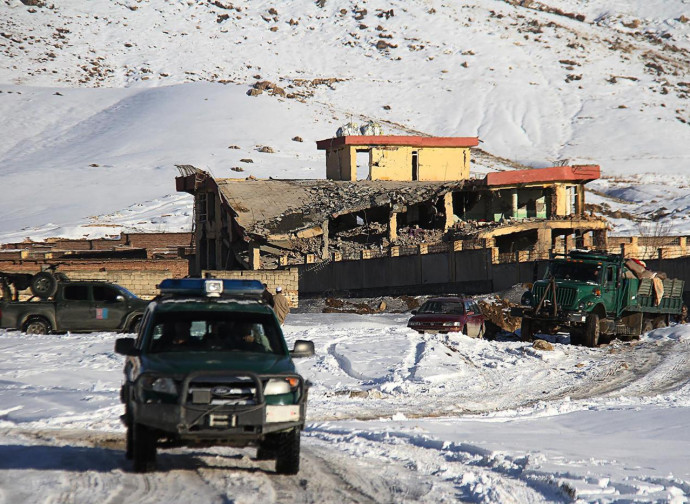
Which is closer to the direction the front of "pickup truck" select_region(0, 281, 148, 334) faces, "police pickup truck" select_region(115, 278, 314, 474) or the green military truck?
the green military truck

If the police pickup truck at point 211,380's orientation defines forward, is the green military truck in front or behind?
behind

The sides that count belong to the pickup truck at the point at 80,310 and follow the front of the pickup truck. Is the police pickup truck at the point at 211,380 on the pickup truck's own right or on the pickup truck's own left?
on the pickup truck's own right

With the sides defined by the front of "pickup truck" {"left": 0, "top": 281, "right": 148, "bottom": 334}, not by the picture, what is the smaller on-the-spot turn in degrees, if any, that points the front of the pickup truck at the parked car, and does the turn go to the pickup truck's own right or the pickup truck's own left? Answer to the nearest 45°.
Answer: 0° — it already faces it

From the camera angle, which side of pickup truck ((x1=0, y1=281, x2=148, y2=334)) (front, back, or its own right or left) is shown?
right

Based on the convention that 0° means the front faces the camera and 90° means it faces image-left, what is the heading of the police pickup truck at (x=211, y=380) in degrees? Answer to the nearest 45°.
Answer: approximately 0°

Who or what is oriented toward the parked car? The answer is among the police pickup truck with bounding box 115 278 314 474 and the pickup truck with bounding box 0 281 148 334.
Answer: the pickup truck

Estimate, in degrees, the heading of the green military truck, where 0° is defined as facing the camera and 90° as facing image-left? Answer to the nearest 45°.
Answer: approximately 45°

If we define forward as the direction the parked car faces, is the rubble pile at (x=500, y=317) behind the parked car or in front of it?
behind

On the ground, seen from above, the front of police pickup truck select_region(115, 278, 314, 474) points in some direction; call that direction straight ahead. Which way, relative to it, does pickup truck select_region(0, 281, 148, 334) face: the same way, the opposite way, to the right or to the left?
to the left
